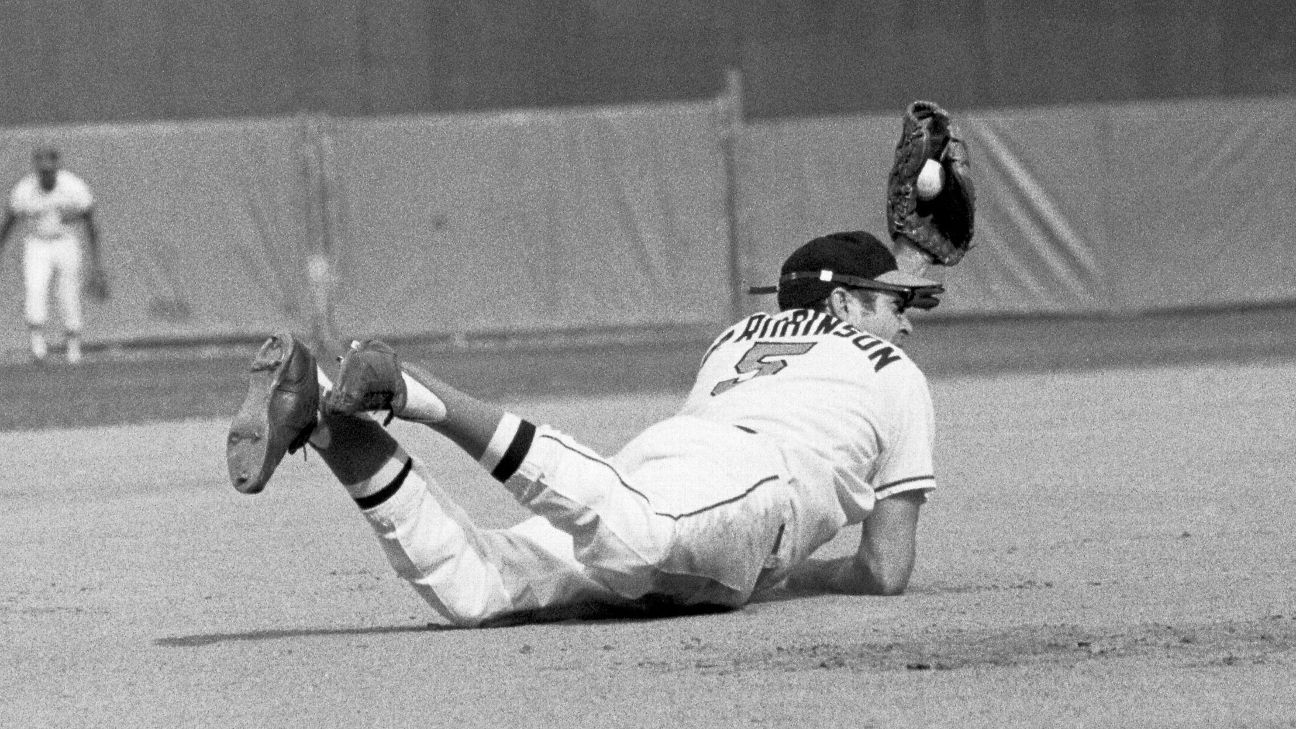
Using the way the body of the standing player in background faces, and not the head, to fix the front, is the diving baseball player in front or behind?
in front

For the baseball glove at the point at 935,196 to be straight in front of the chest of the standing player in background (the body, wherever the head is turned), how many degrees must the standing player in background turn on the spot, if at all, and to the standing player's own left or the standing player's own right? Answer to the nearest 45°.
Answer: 0° — they already face it

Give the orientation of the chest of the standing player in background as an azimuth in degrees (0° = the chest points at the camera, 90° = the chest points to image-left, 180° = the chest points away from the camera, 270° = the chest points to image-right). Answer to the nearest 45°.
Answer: approximately 0°
